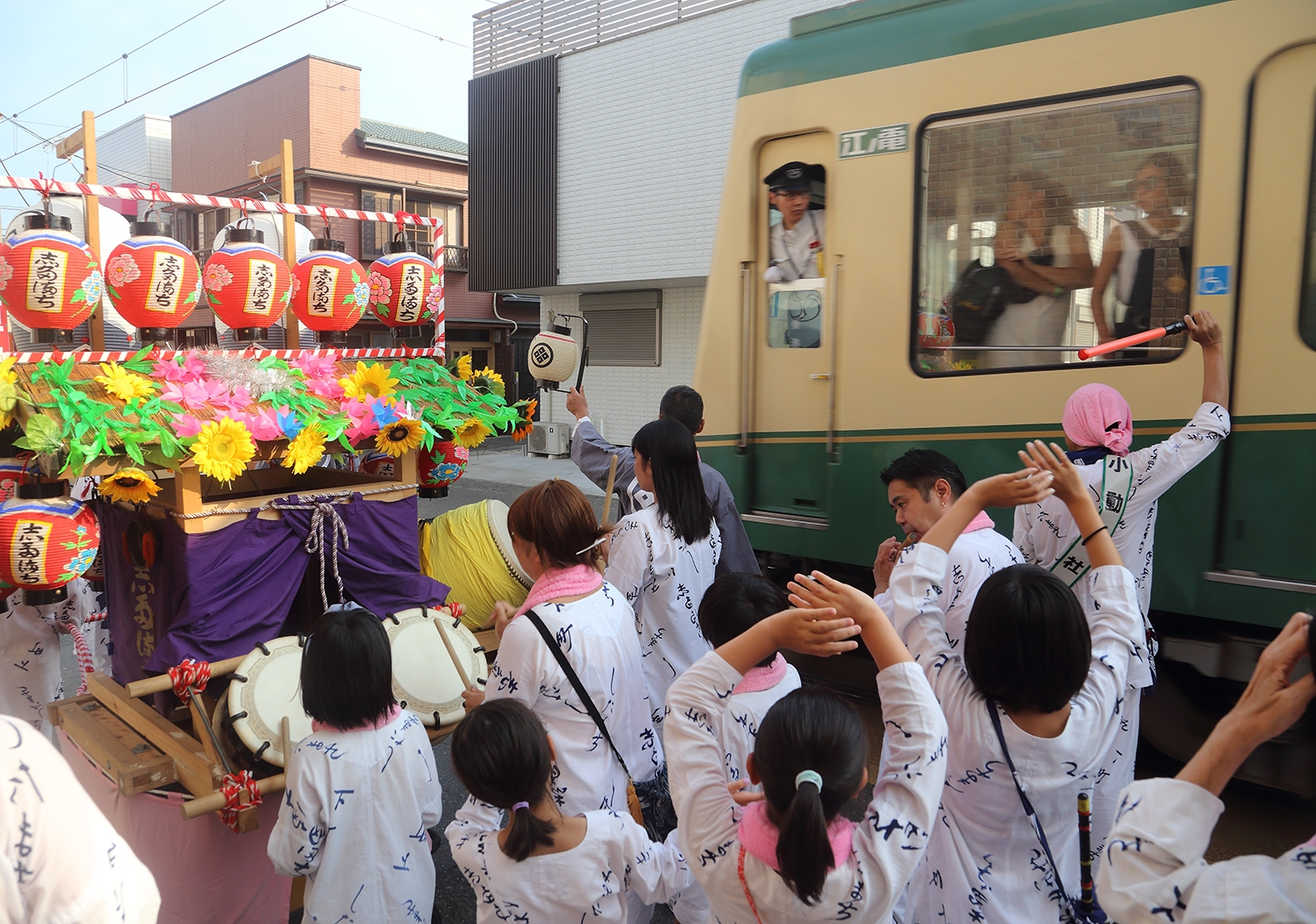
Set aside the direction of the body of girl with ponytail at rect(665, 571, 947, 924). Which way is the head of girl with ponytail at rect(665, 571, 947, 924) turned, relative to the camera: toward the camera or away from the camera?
away from the camera

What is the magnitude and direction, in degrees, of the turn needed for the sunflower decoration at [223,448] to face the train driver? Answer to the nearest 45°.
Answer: approximately 90° to its left

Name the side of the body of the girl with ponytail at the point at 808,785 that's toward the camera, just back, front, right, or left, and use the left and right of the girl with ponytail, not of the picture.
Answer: back

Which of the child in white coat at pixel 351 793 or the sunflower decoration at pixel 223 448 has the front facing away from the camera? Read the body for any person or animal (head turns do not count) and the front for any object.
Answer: the child in white coat

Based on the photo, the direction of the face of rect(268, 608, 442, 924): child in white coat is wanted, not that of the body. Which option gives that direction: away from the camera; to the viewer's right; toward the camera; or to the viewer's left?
away from the camera

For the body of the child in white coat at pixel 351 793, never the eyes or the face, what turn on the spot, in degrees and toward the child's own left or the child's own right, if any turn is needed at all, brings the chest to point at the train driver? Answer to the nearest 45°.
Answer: approximately 45° to the child's own right

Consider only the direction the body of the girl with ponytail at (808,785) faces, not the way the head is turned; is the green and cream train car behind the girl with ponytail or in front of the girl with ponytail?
in front

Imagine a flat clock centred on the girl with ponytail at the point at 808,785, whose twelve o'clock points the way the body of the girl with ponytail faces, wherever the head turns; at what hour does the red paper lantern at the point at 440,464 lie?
The red paper lantern is roughly at 11 o'clock from the girl with ponytail.

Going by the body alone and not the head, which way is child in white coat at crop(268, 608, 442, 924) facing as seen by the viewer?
away from the camera

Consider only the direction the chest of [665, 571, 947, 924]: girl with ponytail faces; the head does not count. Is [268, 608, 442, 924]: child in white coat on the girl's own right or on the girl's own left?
on the girl's own left

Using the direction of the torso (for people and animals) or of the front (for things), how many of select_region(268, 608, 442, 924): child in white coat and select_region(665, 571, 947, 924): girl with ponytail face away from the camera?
2

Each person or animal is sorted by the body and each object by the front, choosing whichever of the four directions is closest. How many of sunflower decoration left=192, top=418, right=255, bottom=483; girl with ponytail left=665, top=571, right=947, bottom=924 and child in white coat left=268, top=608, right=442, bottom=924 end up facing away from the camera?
2
